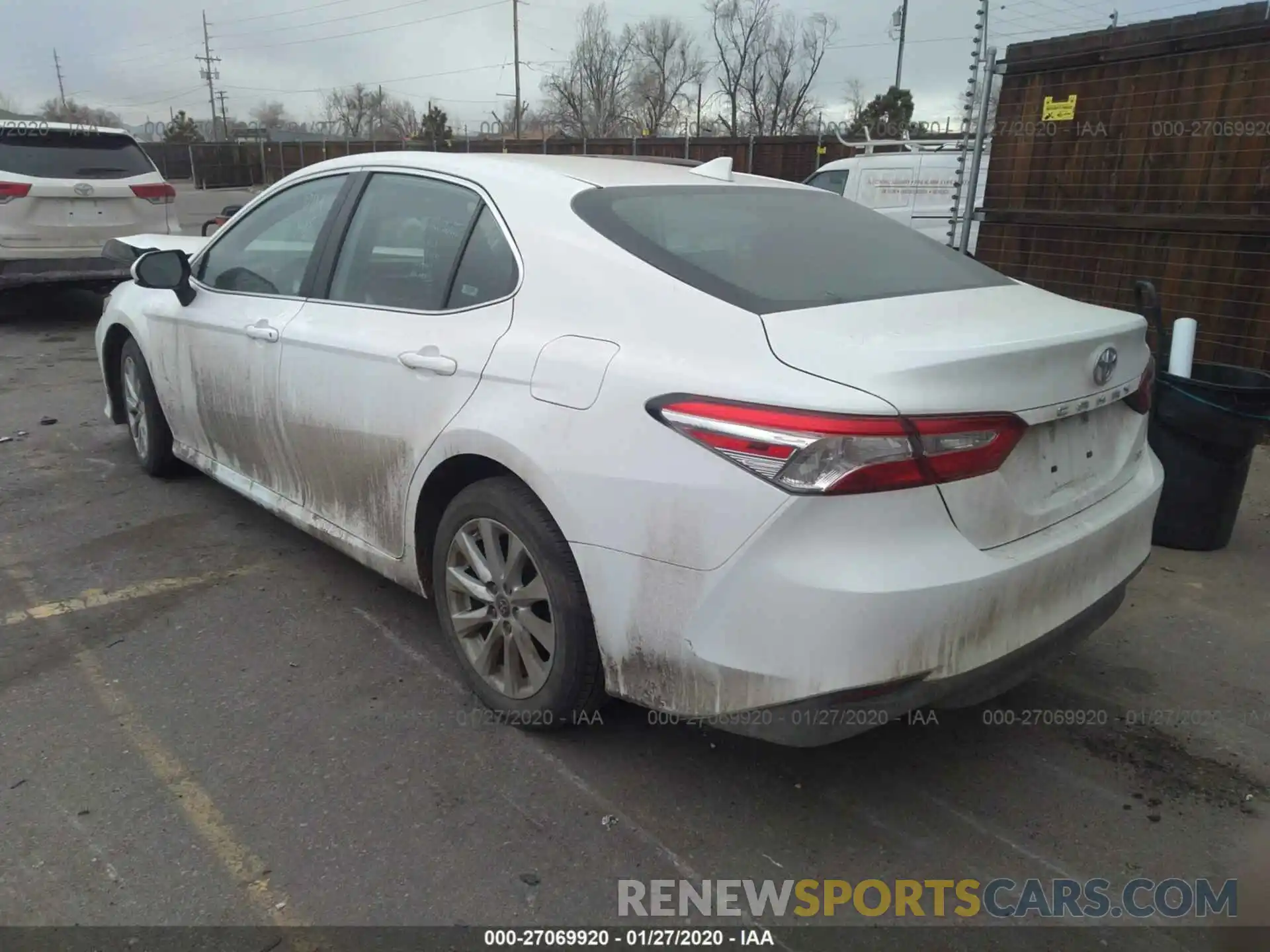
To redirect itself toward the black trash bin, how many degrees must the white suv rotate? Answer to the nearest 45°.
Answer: approximately 135° to its right

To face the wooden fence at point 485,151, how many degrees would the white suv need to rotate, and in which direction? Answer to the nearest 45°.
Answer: approximately 45° to its right

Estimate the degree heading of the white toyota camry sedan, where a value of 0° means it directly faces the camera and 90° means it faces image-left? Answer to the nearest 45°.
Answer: approximately 135°

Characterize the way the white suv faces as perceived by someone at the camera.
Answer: facing away from the viewer

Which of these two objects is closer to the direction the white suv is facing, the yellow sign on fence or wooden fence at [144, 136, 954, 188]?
the wooden fence

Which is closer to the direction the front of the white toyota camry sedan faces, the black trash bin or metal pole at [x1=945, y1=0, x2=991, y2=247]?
the metal pole

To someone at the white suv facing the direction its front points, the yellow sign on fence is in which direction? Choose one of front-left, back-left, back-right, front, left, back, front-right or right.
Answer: back-right

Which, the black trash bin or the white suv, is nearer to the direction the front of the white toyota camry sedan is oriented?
the white suv

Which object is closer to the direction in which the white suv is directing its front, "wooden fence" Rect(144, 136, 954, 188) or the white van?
the wooden fence

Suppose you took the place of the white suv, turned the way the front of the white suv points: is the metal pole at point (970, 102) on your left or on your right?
on your right

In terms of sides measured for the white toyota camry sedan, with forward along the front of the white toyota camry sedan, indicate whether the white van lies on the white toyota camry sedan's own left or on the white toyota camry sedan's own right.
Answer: on the white toyota camry sedan's own right

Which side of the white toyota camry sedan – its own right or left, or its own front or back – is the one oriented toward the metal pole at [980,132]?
right

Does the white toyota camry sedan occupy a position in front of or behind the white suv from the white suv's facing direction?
behind
